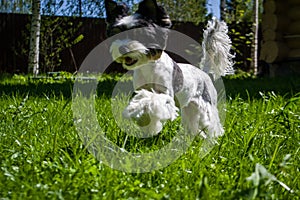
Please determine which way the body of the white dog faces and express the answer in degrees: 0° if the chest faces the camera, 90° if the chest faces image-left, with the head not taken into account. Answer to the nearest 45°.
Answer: approximately 45°

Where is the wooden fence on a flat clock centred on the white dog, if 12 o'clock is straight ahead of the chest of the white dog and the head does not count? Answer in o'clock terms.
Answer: The wooden fence is roughly at 4 o'clock from the white dog.

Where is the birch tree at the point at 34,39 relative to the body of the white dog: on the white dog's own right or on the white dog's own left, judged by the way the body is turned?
on the white dog's own right
